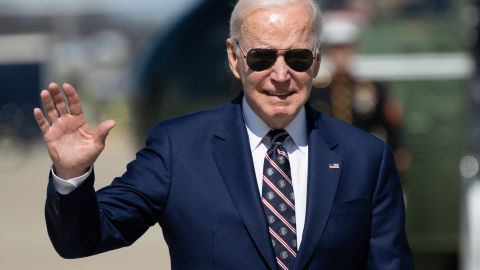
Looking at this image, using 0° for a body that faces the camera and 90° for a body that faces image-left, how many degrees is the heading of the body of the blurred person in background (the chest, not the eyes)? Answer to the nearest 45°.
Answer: approximately 45°

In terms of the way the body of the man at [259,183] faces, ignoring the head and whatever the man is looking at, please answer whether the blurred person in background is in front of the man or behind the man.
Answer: behind

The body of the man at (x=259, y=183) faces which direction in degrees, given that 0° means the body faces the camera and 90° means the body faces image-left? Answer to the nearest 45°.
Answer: approximately 0°

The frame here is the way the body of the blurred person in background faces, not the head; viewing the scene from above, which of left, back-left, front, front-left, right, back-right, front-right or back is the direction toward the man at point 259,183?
front-left

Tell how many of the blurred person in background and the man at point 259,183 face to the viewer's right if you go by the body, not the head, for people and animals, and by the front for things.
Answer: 0
